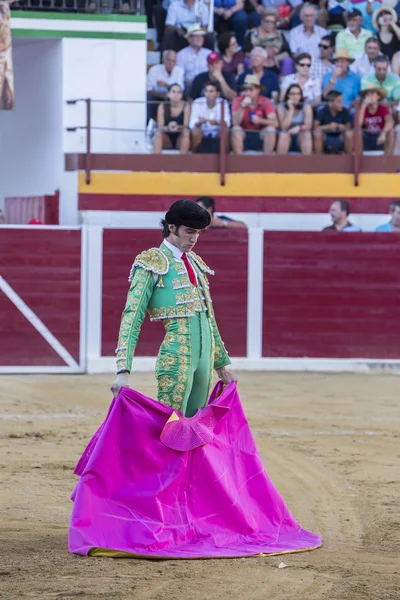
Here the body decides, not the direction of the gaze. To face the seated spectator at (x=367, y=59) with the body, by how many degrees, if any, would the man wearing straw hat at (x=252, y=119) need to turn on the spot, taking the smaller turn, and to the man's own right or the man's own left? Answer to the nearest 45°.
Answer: approximately 135° to the man's own left

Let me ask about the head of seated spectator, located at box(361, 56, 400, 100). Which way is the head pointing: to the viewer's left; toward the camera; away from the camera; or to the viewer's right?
toward the camera

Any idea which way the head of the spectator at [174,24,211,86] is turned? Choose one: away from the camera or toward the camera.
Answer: toward the camera

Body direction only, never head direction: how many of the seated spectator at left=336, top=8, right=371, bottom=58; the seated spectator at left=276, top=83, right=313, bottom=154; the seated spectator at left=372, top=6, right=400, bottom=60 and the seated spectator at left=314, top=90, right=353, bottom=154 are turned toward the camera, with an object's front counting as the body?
4

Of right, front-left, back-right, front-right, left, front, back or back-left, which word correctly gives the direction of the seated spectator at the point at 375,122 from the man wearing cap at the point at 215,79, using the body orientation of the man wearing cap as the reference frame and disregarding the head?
left

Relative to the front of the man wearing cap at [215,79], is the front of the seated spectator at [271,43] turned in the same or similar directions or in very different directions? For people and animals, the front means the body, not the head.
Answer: same or similar directions

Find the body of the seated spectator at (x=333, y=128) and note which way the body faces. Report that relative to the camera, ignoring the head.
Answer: toward the camera

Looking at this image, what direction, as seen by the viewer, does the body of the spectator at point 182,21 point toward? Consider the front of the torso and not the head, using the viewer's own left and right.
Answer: facing the viewer

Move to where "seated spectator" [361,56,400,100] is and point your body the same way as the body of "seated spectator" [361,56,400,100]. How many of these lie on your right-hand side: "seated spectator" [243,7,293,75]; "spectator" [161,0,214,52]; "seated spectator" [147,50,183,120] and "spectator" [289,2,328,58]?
4

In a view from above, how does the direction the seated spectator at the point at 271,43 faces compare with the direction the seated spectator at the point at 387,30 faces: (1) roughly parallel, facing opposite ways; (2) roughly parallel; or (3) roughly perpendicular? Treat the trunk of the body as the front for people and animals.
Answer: roughly parallel

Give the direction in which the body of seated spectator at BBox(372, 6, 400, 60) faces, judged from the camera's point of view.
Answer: toward the camera
